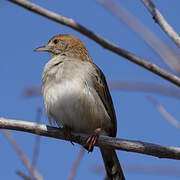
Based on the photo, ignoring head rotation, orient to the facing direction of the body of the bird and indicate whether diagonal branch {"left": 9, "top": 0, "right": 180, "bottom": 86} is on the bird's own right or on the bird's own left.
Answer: on the bird's own left

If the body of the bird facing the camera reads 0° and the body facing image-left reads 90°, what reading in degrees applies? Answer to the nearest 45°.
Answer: approximately 45°
